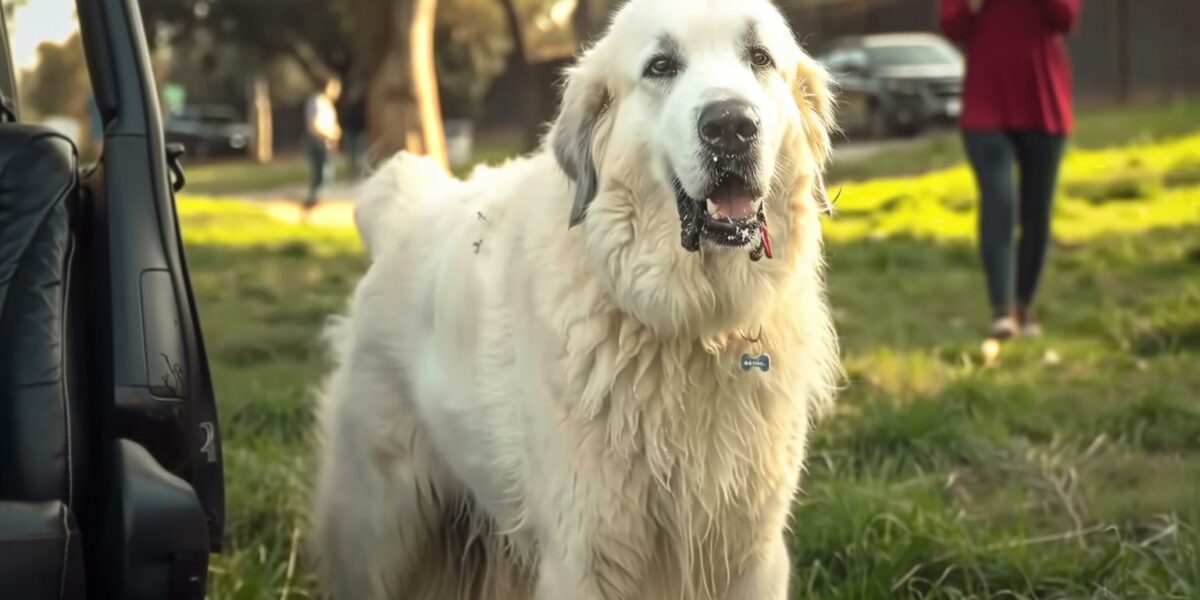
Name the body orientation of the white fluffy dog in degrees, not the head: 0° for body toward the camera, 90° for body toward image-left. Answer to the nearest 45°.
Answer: approximately 315°

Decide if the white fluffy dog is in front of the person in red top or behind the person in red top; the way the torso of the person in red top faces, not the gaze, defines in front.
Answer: in front

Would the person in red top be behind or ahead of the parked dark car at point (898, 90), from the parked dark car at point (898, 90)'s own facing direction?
ahead

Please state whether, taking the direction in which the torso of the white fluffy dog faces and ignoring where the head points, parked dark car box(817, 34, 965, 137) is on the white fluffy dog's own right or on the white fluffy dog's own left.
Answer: on the white fluffy dog's own left
